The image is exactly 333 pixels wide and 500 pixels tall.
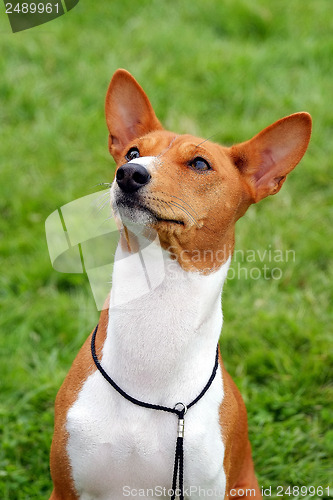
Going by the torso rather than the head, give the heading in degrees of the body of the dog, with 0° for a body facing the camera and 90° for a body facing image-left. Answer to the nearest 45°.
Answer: approximately 0°
